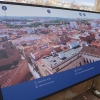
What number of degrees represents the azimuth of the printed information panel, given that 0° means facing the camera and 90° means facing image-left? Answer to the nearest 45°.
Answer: approximately 315°
